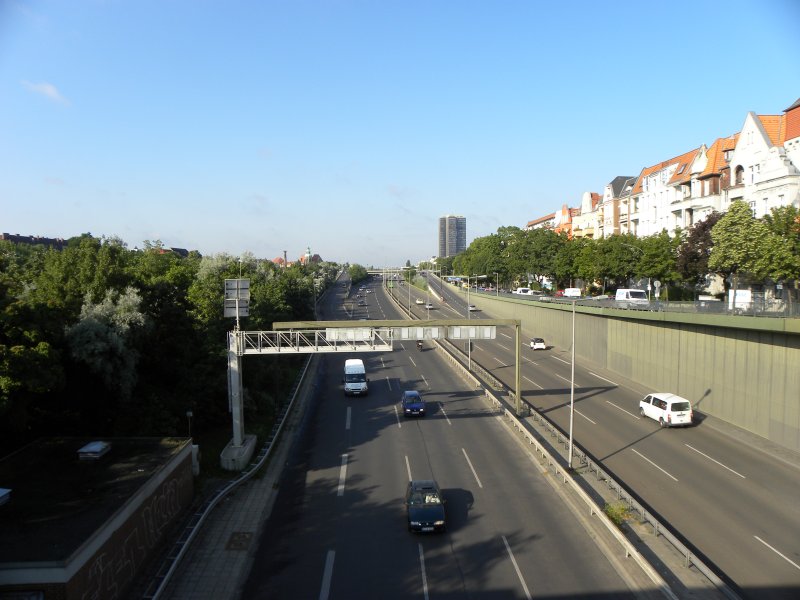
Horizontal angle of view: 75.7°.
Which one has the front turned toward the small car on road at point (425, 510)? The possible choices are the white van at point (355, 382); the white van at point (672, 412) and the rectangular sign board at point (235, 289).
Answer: the white van at point (355, 382)

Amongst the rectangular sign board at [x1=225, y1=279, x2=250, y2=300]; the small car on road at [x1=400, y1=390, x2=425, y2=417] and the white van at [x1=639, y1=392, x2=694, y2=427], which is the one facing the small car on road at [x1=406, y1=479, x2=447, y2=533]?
the small car on road at [x1=400, y1=390, x2=425, y2=417]

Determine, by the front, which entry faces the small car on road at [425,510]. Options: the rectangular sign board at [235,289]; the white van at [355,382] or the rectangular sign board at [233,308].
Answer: the white van

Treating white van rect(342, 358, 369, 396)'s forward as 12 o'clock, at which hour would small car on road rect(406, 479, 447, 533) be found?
The small car on road is roughly at 12 o'clock from the white van.

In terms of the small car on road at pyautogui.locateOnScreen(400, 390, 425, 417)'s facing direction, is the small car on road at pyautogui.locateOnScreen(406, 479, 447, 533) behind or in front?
in front

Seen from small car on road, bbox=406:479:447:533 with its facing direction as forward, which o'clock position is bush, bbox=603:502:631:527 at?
The bush is roughly at 9 o'clock from the small car on road.

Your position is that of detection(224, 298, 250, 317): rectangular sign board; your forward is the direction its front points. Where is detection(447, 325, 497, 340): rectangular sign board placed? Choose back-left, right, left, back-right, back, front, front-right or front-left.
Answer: right

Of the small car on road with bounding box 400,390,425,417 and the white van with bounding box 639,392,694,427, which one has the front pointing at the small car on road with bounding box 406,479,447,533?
the small car on road with bounding box 400,390,425,417

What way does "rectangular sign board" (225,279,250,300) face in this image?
away from the camera

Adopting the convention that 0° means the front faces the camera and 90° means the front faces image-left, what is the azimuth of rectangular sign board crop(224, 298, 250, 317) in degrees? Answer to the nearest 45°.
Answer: approximately 180°

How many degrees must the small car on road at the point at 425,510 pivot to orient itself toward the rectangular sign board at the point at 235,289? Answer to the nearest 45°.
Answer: approximately 135° to its right

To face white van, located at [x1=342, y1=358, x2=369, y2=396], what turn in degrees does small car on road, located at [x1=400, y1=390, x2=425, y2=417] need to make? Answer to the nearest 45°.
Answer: approximately 135° to its right

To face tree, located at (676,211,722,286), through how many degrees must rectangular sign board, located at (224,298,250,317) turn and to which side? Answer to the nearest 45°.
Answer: approximately 90° to its right

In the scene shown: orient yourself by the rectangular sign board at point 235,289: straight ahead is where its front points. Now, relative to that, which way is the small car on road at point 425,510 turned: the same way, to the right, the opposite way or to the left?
the opposite way

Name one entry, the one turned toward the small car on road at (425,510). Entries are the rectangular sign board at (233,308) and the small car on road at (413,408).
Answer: the small car on road at (413,408)
